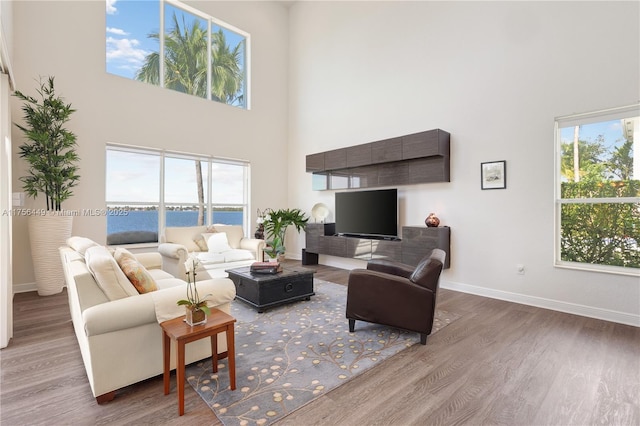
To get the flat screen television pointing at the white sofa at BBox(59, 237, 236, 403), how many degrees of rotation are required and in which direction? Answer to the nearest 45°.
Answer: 0° — it already faces it

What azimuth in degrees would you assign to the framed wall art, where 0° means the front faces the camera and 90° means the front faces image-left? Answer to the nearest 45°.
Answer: approximately 45°

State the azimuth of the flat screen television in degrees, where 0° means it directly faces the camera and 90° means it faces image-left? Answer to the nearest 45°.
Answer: approximately 45°

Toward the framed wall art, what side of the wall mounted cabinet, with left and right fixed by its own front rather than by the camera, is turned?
left

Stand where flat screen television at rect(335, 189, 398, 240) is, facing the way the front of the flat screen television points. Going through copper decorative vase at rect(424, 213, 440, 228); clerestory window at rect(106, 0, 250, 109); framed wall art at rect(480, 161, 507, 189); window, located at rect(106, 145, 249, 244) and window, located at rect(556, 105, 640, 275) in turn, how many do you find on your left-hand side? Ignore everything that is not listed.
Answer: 3

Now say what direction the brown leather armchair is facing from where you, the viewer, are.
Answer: facing to the left of the viewer

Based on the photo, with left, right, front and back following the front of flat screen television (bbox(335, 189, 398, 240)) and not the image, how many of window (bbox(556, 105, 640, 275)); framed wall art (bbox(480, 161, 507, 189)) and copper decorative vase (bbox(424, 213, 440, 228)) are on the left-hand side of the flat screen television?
3

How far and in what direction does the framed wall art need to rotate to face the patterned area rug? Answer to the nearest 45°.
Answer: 0° — it already faces it

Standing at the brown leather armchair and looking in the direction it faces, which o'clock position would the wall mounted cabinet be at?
The wall mounted cabinet is roughly at 3 o'clock from the brown leather armchair.
